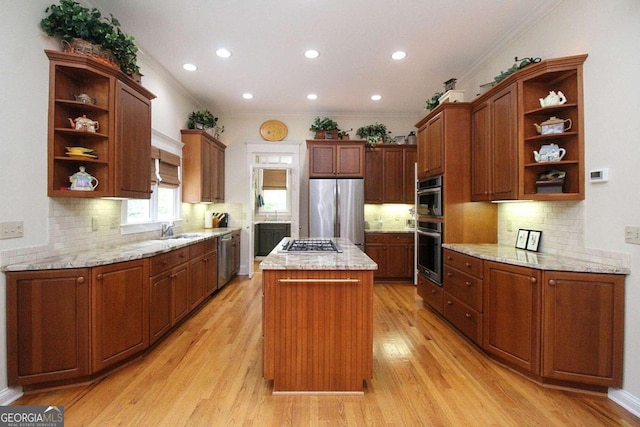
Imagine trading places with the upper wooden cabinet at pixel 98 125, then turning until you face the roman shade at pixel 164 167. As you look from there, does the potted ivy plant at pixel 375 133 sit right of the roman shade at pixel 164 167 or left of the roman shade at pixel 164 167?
right

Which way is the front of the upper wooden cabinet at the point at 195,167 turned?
to the viewer's right

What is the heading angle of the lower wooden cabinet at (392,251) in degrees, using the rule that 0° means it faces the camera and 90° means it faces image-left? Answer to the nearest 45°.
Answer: approximately 0°

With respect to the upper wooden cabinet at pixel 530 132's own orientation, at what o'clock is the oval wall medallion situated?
The oval wall medallion is roughly at 2 o'clock from the upper wooden cabinet.

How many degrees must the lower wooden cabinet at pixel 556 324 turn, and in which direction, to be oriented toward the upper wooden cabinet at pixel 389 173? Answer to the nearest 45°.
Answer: approximately 90° to its right

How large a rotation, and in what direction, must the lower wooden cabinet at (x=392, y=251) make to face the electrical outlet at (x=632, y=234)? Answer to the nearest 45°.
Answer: approximately 45° to its left

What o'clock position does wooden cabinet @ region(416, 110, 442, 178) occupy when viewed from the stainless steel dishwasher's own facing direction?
The wooden cabinet is roughly at 1 o'clock from the stainless steel dishwasher.

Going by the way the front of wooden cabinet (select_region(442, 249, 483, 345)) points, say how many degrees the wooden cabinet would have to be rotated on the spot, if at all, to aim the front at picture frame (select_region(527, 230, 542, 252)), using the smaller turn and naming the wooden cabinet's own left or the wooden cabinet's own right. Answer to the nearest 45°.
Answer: approximately 135° to the wooden cabinet's own left

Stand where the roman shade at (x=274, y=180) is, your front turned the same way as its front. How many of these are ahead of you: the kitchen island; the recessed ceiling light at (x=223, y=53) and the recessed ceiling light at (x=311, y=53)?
3
